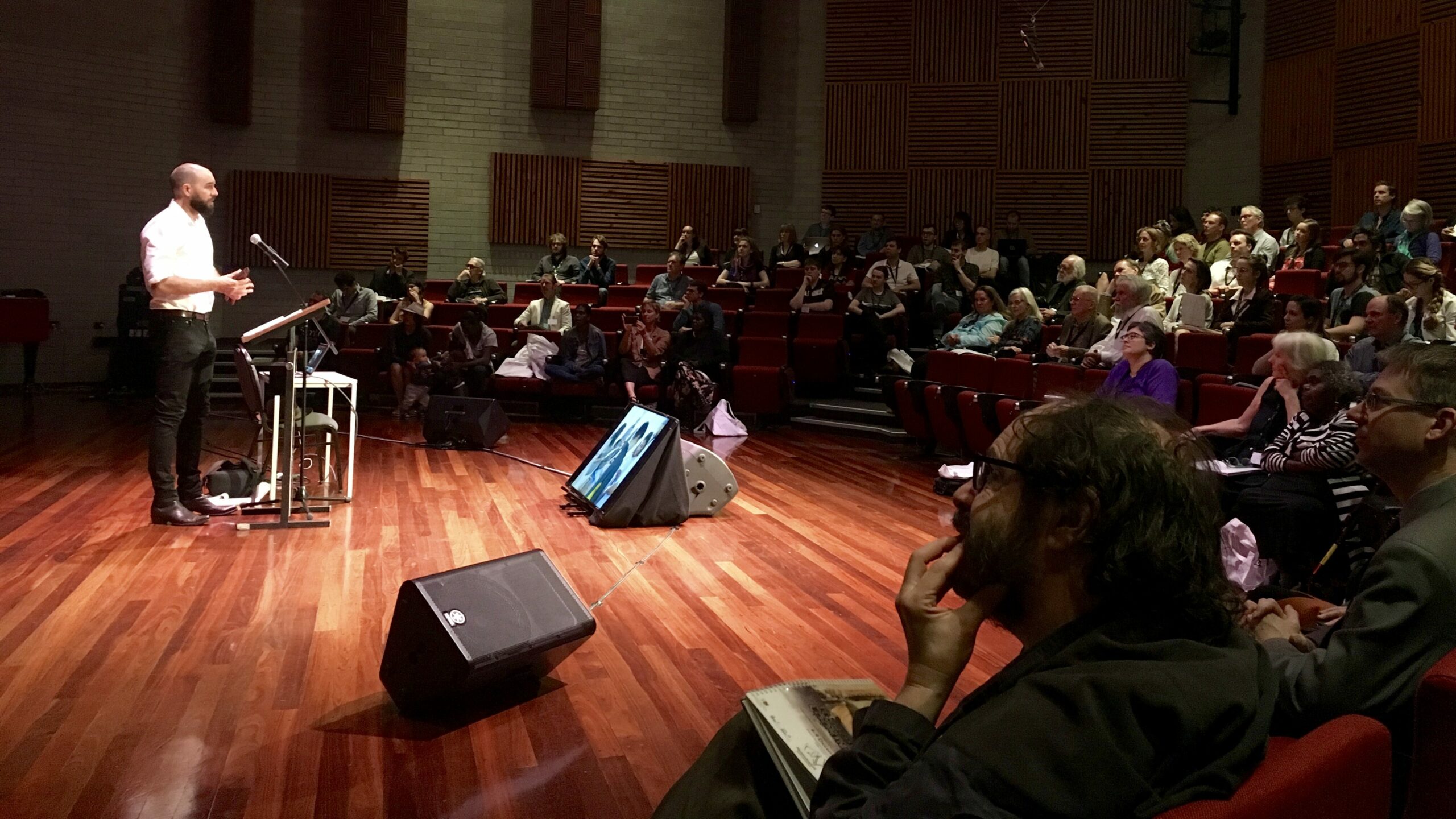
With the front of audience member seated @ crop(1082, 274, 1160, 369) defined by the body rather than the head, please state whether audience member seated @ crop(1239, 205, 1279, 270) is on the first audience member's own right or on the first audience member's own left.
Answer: on the first audience member's own right

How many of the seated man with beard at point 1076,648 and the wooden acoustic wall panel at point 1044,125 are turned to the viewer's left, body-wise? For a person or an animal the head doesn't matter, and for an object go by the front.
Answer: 1

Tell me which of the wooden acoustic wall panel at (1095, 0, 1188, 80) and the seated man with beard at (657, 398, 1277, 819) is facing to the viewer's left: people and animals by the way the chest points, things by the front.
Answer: the seated man with beard

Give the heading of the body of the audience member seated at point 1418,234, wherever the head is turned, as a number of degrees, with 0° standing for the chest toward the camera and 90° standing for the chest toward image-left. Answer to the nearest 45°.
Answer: approximately 45°

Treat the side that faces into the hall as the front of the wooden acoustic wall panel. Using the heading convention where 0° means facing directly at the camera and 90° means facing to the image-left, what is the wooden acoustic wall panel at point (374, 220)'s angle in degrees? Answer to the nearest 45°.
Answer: approximately 0°

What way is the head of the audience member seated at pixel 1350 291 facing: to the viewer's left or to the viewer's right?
to the viewer's left

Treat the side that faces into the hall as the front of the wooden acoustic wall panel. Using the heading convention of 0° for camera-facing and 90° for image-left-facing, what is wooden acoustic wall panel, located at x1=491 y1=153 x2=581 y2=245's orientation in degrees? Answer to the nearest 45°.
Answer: approximately 0°

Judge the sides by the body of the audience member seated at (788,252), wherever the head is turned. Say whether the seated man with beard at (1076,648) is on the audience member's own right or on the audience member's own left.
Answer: on the audience member's own left

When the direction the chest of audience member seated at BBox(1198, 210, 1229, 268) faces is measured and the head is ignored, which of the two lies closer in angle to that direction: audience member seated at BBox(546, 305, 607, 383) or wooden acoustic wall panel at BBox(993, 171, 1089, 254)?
the audience member seated
